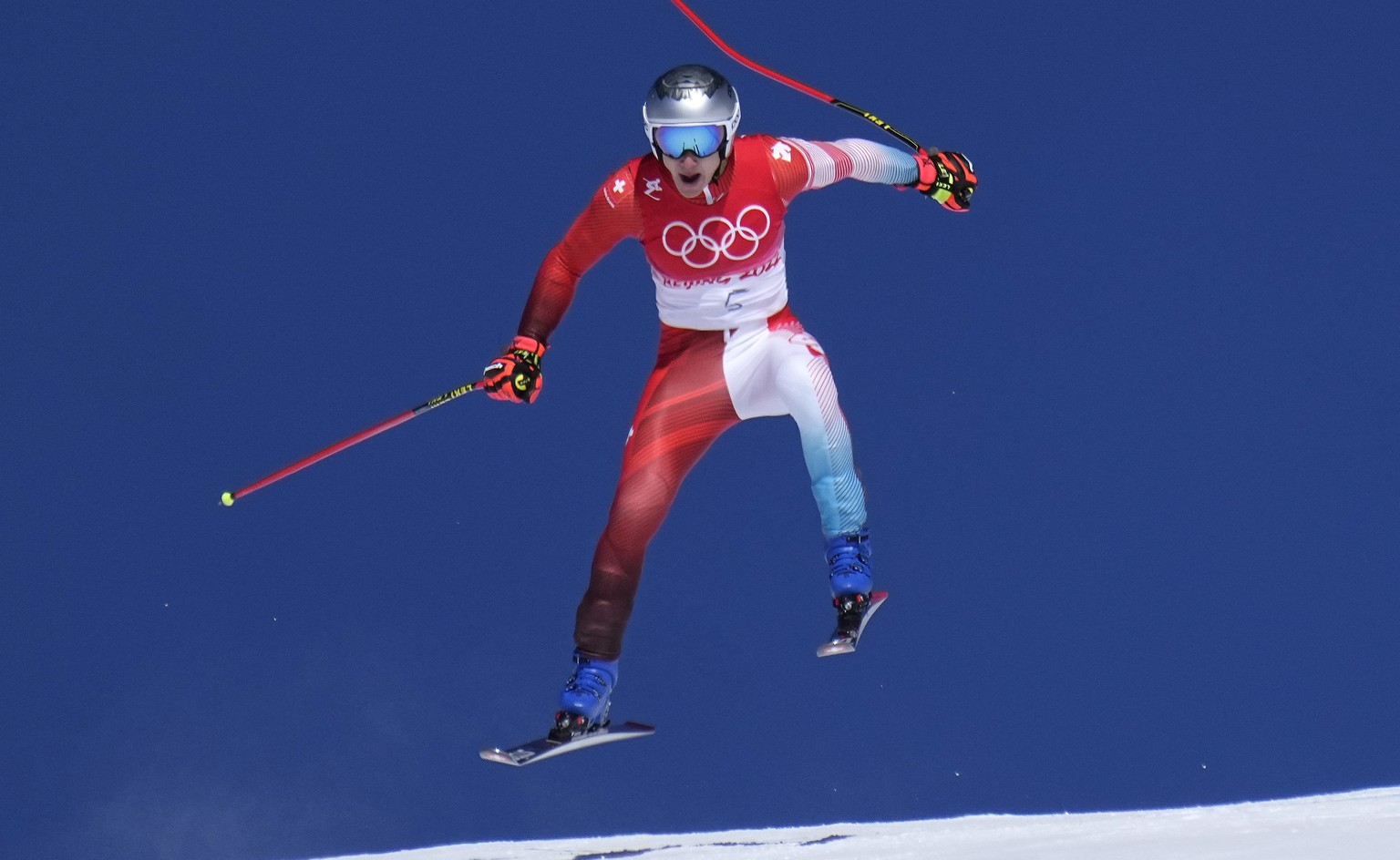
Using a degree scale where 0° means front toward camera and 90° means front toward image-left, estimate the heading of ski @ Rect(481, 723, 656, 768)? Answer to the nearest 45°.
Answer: approximately 45°
